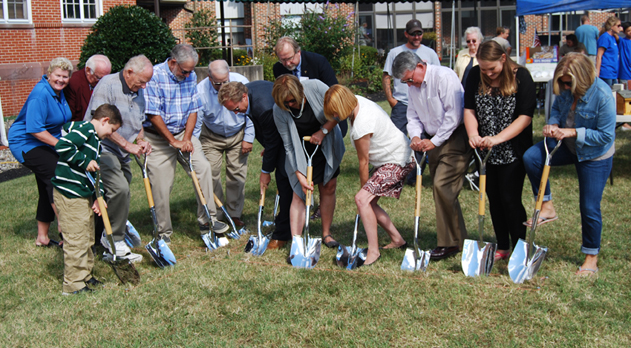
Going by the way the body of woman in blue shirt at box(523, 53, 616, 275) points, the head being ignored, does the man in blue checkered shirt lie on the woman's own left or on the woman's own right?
on the woman's own right

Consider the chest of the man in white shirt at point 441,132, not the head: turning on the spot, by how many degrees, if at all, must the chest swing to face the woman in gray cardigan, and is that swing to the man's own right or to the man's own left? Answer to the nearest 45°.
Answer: approximately 45° to the man's own right

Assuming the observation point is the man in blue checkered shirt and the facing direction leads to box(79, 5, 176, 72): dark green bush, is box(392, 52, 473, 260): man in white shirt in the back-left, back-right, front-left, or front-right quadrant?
back-right

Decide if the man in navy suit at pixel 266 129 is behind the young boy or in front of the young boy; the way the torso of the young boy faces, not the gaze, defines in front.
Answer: in front

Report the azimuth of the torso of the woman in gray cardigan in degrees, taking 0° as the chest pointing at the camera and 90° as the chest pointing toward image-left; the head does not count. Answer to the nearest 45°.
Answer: approximately 0°

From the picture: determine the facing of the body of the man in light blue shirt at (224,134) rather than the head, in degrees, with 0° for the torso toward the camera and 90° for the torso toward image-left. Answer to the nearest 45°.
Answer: approximately 0°

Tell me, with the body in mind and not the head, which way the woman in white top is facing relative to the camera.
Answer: to the viewer's left
